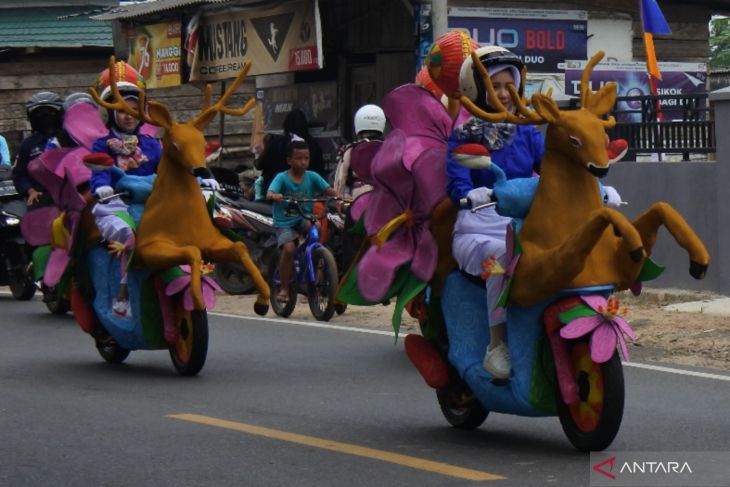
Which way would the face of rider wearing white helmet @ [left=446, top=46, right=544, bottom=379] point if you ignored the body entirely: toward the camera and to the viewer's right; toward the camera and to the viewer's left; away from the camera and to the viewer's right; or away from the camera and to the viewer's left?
toward the camera and to the viewer's right

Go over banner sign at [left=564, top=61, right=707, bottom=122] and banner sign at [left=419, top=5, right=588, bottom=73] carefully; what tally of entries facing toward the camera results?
2

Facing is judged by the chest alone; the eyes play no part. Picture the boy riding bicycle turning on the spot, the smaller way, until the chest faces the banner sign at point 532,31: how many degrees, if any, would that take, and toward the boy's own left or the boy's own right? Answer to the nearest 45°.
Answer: approximately 90° to the boy's own left

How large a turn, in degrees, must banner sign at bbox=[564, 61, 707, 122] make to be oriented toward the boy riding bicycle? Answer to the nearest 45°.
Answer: approximately 45° to its right

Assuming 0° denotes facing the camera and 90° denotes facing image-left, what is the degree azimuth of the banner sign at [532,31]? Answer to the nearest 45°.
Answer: approximately 0°

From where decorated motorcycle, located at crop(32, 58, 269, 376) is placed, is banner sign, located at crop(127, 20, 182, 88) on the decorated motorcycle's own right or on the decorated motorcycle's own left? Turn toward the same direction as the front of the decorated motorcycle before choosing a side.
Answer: on the decorated motorcycle's own left

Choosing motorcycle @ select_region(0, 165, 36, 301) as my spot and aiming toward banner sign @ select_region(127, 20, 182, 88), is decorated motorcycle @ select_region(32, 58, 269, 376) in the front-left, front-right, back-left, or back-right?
back-right

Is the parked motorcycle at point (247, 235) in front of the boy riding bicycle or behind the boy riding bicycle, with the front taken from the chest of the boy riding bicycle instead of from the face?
behind
